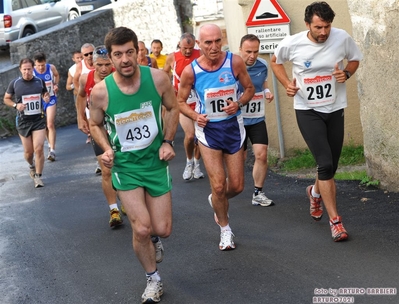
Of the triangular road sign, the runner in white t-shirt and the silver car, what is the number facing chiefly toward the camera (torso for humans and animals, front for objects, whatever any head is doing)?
2

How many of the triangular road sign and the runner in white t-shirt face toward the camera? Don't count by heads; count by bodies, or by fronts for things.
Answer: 2

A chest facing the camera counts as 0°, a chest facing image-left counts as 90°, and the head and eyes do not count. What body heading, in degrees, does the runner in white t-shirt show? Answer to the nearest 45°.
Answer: approximately 0°

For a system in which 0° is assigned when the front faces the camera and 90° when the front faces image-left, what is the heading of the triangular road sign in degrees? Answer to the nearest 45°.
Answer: approximately 0°

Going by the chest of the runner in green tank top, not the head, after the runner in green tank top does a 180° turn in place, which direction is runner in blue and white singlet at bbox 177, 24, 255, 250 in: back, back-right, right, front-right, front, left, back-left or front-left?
front-right
